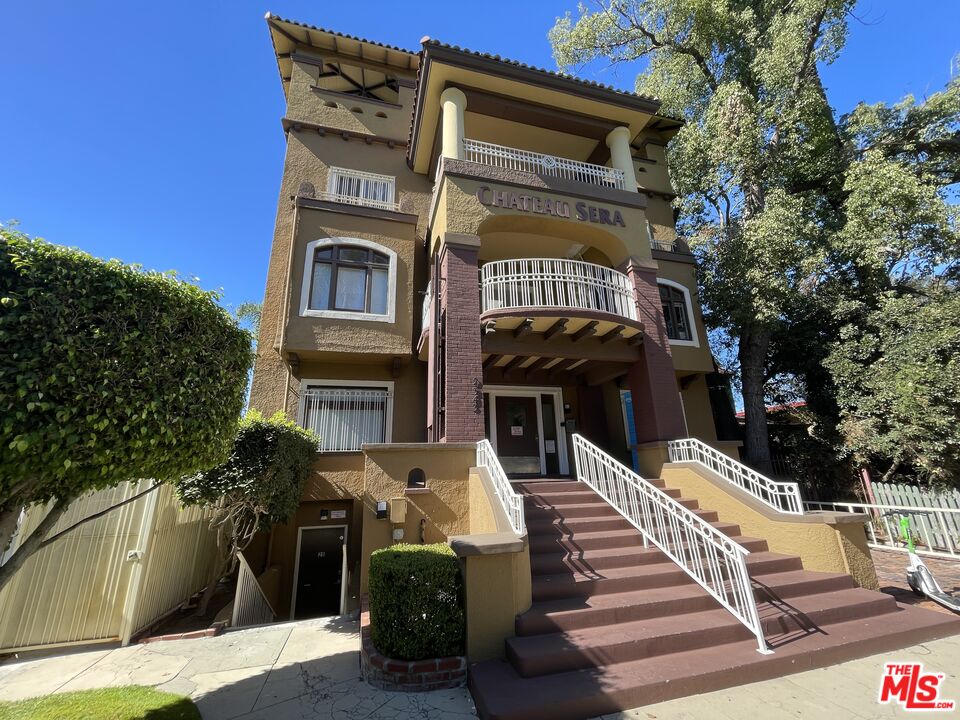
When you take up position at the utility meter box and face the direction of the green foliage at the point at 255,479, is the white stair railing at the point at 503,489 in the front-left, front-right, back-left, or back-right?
back-left

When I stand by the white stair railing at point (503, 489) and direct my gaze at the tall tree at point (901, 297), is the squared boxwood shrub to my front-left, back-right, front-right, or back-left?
back-right

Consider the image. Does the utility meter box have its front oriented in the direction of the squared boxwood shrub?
yes

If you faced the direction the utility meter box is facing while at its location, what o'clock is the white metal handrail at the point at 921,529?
The white metal handrail is roughly at 9 o'clock from the utility meter box.

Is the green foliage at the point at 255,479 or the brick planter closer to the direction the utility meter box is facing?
the brick planter

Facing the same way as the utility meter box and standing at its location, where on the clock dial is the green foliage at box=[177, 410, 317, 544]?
The green foliage is roughly at 3 o'clock from the utility meter box.

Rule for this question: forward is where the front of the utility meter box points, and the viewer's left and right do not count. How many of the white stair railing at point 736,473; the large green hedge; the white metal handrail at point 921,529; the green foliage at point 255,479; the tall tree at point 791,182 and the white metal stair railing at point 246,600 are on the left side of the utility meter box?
3

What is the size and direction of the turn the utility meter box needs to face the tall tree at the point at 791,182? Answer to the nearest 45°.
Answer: approximately 90° to its left

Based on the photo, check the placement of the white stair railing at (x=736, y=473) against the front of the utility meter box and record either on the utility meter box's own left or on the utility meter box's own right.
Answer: on the utility meter box's own left

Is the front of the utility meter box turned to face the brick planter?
yes

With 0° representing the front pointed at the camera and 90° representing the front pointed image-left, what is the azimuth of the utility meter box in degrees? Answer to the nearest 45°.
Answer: approximately 0°

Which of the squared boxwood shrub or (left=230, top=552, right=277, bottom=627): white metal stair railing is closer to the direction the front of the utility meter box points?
the squared boxwood shrub

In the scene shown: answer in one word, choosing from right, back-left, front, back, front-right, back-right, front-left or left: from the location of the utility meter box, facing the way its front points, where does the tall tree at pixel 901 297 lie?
left
